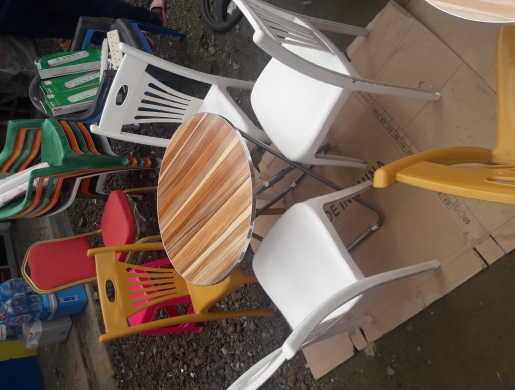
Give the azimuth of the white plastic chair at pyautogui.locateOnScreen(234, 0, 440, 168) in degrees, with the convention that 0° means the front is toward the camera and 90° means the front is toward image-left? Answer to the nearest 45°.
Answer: approximately 135°
